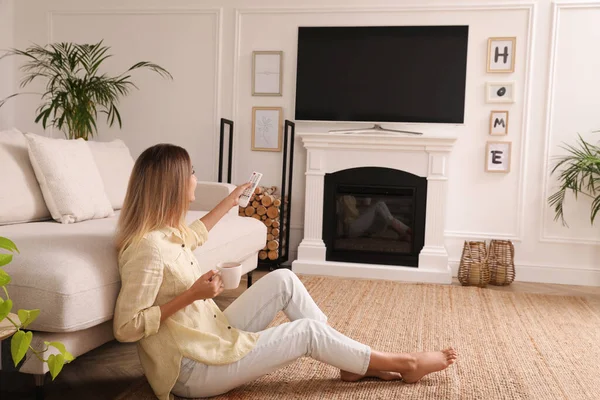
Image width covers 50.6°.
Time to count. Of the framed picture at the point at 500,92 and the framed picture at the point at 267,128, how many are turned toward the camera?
2

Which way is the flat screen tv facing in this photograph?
toward the camera

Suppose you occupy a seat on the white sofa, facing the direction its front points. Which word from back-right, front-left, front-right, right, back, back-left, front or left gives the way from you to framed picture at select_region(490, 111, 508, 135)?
left

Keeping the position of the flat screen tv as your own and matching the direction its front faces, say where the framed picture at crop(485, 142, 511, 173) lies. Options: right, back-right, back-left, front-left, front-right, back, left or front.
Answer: left

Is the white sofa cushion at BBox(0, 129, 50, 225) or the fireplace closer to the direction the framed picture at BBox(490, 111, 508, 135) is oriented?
the white sofa cushion

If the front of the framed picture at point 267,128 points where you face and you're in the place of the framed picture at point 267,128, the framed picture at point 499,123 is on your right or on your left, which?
on your left

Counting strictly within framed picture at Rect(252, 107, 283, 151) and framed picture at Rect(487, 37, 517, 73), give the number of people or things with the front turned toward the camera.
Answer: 2

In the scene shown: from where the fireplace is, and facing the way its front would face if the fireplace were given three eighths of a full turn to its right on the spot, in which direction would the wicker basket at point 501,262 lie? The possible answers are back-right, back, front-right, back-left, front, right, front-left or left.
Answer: back-right

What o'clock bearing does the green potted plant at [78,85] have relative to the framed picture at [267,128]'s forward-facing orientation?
The green potted plant is roughly at 3 o'clock from the framed picture.

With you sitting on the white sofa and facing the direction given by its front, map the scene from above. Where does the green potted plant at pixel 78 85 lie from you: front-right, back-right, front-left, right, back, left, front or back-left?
back-left

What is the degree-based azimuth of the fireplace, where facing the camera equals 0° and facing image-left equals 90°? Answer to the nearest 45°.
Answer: approximately 0°

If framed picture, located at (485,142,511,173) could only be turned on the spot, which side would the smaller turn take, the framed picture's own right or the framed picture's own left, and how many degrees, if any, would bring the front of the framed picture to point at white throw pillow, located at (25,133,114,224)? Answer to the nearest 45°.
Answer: approximately 45° to the framed picture's own right

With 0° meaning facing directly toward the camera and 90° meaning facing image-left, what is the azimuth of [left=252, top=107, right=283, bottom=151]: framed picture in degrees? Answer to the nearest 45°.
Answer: approximately 0°

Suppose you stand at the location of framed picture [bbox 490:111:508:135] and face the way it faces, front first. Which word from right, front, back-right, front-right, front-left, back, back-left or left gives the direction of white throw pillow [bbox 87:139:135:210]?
front-right

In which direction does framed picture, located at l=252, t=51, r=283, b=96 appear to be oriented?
toward the camera

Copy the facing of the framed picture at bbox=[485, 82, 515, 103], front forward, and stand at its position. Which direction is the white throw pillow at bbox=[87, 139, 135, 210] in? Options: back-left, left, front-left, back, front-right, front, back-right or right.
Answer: front-right

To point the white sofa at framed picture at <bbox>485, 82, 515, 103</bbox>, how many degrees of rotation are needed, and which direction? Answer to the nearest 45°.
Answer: approximately 90° to its left

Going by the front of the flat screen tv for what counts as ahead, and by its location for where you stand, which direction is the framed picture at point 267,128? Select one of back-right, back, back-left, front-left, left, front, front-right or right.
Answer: right

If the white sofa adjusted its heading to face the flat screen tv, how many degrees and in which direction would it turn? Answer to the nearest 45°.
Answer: approximately 90° to its left

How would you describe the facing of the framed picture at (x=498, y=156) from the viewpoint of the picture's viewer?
facing the viewer
